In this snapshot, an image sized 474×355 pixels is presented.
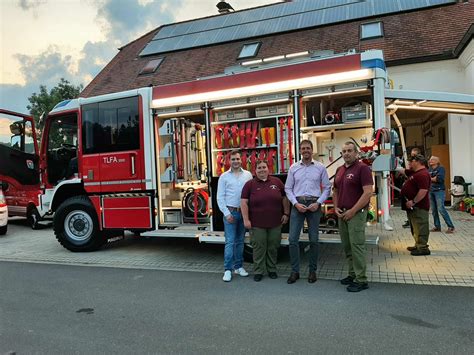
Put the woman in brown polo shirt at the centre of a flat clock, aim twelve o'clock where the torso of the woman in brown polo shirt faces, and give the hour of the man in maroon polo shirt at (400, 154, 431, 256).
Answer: The man in maroon polo shirt is roughly at 8 o'clock from the woman in brown polo shirt.

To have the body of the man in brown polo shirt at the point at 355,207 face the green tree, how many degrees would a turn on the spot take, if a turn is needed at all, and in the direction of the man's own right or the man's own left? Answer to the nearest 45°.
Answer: approximately 90° to the man's own right

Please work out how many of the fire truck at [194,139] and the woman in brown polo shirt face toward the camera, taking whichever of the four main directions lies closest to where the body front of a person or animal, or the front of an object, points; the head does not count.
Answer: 1

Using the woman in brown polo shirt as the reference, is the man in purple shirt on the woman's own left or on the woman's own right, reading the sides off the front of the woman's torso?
on the woman's own left

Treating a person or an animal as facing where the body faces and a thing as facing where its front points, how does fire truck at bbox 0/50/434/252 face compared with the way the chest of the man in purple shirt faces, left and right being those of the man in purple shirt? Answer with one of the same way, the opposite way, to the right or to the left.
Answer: to the right

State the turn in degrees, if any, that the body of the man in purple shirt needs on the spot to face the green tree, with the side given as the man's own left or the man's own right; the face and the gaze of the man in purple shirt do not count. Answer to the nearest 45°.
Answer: approximately 135° to the man's own right

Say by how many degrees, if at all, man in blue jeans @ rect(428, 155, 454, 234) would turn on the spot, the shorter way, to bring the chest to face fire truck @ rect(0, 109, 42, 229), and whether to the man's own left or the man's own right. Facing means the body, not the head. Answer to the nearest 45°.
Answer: approximately 45° to the man's own right

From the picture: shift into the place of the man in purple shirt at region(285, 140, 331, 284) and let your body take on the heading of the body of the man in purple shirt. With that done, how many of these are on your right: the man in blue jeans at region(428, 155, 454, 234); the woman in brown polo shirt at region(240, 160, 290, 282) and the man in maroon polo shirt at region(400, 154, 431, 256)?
1

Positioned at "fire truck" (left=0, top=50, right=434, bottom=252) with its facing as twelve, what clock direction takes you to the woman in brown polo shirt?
The woman in brown polo shirt is roughly at 8 o'clock from the fire truck.

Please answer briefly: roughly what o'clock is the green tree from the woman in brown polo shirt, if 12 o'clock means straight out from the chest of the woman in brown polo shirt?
The green tree is roughly at 5 o'clock from the woman in brown polo shirt.

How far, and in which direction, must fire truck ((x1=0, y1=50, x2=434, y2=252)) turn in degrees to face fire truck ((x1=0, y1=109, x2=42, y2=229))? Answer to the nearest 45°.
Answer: approximately 45° to its right

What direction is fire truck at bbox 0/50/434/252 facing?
to the viewer's left
